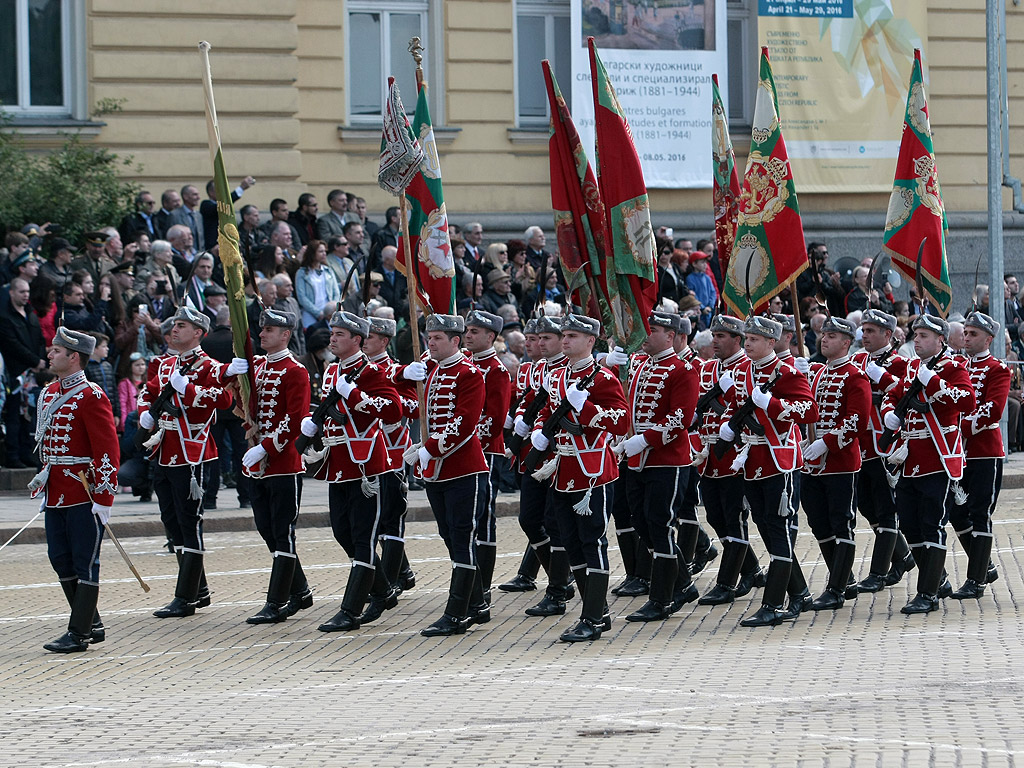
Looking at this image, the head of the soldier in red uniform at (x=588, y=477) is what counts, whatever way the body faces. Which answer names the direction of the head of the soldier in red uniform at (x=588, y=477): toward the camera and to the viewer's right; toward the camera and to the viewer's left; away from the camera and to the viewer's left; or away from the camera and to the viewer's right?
toward the camera and to the viewer's left

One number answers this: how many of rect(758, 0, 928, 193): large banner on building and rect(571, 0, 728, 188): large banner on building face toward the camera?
2

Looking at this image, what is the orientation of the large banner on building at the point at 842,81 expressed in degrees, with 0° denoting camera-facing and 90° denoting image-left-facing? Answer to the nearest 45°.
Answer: approximately 0°

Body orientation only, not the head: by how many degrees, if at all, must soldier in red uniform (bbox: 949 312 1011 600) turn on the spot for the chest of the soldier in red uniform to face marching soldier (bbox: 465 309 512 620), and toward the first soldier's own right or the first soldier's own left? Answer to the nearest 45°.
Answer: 0° — they already face them

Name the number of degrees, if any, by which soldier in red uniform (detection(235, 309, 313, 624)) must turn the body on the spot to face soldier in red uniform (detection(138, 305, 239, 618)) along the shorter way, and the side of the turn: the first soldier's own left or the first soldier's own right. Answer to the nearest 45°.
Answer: approximately 90° to the first soldier's own right

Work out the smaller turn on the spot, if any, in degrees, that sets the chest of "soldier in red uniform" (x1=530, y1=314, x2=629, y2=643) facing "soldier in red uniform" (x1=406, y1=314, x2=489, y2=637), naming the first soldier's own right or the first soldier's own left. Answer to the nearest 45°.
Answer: approximately 45° to the first soldier's own right

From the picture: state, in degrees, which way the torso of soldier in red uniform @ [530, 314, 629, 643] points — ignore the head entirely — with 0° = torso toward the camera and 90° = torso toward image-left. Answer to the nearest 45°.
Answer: approximately 45°

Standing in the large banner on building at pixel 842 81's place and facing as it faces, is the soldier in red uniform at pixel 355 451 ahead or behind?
ahead

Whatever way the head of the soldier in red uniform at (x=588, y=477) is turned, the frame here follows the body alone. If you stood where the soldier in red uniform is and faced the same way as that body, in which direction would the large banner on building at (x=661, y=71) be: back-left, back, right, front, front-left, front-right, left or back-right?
back-right

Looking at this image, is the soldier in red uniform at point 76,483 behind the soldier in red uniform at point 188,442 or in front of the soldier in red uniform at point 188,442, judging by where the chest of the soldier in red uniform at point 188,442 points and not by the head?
in front

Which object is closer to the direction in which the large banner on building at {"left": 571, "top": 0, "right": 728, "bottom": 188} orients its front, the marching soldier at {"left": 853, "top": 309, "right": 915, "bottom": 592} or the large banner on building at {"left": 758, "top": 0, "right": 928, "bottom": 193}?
the marching soldier

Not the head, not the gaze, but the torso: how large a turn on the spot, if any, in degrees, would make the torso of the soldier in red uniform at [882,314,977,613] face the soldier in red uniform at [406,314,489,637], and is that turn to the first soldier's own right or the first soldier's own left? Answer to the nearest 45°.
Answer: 0° — they already face them

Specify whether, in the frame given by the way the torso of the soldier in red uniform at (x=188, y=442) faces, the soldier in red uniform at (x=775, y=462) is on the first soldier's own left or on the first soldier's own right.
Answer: on the first soldier's own left

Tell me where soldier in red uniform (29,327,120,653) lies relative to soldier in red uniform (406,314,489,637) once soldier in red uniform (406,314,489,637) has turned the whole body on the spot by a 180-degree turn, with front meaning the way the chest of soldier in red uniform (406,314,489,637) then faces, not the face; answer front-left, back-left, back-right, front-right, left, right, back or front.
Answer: back-left
